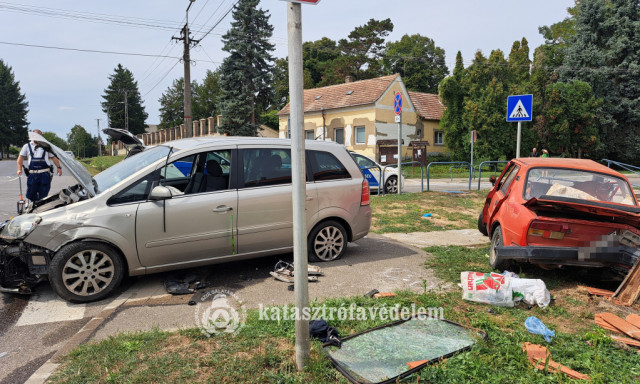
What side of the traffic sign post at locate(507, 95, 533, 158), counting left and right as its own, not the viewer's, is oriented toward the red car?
front

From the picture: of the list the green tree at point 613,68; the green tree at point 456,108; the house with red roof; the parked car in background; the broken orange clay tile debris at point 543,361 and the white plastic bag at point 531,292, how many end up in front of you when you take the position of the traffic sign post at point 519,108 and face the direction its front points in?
2

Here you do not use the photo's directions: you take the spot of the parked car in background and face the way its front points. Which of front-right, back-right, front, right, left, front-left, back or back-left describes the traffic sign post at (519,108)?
front-right

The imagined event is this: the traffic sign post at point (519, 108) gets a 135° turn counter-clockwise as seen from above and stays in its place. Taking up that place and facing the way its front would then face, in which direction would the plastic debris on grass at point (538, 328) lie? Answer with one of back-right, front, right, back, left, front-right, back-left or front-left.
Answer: back-right

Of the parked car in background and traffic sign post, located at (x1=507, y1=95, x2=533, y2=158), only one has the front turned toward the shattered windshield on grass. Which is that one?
the traffic sign post

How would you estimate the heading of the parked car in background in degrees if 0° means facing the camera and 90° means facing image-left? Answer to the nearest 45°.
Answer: approximately 270°

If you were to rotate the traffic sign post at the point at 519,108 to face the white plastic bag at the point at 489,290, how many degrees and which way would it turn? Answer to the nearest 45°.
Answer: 0° — it already faces it

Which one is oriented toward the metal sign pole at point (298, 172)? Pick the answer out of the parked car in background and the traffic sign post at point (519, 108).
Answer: the traffic sign post

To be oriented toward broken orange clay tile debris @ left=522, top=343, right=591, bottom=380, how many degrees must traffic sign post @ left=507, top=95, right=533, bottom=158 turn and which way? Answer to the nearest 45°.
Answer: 0° — it already faces it

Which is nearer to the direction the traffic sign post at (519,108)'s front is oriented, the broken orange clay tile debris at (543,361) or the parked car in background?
the broken orange clay tile debris

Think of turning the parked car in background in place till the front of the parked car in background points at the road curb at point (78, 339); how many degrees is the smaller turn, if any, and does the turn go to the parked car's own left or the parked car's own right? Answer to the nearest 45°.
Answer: approximately 90° to the parked car's own right

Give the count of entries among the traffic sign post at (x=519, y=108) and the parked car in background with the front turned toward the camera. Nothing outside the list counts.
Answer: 1

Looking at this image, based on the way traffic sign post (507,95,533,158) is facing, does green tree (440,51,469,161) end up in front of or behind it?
behind
